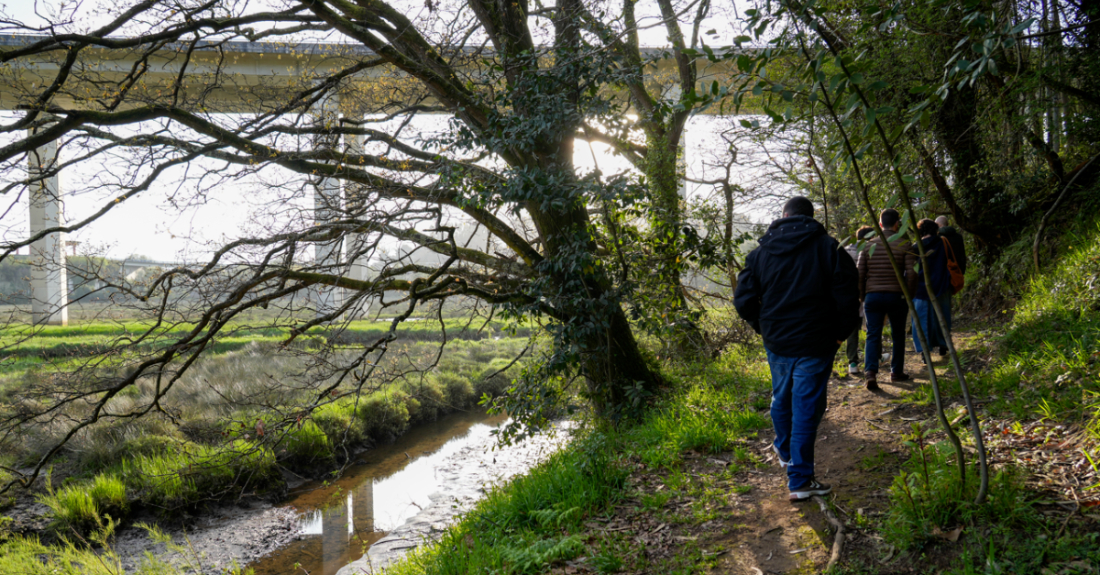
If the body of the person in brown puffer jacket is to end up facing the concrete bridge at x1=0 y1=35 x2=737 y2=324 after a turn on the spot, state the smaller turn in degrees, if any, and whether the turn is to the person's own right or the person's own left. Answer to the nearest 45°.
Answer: approximately 90° to the person's own left

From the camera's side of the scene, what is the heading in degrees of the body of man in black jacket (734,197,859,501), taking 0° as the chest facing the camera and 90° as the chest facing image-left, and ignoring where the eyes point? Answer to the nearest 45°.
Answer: approximately 180°

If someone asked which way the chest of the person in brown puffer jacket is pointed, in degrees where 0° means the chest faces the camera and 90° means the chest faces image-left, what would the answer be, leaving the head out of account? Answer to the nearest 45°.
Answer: approximately 180°

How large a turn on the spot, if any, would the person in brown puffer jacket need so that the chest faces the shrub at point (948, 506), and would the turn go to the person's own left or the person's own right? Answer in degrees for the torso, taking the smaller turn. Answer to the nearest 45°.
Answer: approximately 180°

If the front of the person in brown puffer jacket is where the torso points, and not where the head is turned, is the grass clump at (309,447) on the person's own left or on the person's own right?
on the person's own left

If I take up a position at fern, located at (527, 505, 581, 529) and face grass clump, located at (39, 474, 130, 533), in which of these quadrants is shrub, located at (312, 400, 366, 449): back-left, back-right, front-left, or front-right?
front-right

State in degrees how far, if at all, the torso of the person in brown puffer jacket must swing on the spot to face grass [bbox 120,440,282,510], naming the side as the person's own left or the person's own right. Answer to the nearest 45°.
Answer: approximately 90° to the person's own left

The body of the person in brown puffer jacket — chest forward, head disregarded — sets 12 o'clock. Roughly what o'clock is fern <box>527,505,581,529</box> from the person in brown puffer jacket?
The fern is roughly at 7 o'clock from the person in brown puffer jacket.

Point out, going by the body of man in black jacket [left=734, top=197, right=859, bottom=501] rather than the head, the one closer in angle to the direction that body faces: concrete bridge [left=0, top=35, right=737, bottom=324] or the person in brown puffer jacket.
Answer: the person in brown puffer jacket

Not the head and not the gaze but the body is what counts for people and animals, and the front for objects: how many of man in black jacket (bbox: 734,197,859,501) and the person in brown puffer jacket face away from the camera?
2
